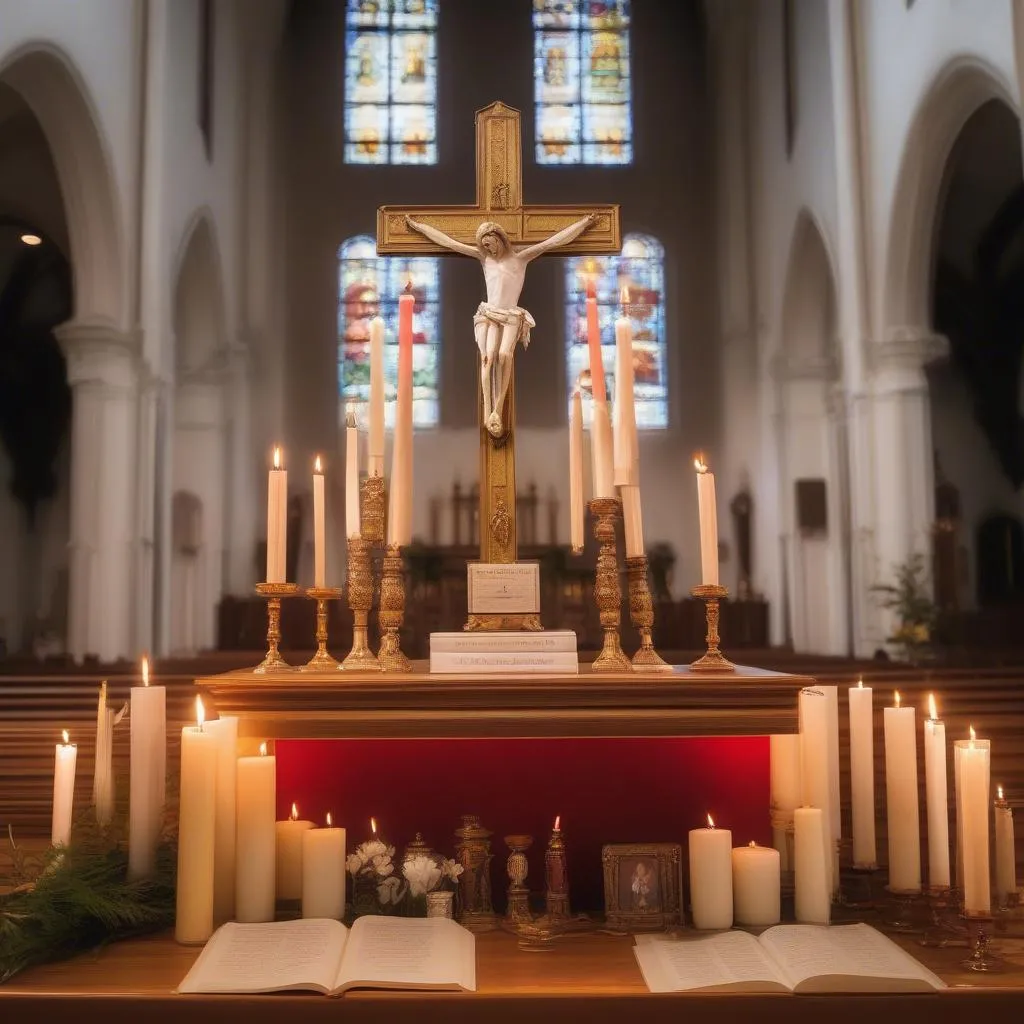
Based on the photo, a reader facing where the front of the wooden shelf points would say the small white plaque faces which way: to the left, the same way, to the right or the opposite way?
the same way

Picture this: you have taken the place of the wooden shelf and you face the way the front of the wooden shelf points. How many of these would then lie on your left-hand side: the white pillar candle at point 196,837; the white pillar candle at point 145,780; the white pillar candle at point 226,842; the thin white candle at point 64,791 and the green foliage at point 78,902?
0

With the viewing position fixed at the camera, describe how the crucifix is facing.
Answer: facing the viewer

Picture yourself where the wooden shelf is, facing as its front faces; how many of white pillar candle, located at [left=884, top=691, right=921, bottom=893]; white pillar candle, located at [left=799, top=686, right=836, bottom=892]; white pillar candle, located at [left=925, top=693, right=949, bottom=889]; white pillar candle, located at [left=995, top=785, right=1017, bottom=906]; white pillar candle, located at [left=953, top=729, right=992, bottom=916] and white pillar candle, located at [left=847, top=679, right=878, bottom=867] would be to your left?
6

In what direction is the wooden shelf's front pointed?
toward the camera

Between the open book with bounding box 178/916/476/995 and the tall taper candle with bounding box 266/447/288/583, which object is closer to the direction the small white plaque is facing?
the open book

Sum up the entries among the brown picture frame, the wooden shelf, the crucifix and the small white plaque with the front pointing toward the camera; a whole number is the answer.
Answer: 4

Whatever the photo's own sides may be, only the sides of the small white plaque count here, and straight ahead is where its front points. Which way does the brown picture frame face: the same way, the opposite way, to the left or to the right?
the same way

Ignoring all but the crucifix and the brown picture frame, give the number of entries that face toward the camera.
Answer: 2

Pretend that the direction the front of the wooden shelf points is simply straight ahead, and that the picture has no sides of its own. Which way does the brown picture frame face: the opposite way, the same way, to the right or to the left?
the same way

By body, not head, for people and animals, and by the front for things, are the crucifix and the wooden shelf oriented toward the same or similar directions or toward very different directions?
same or similar directions

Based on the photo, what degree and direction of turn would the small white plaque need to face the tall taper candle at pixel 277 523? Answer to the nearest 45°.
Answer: approximately 90° to its right

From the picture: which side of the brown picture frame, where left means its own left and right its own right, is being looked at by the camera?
front

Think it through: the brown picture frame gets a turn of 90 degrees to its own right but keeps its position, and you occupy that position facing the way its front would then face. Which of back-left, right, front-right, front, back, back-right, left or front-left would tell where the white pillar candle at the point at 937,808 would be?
back

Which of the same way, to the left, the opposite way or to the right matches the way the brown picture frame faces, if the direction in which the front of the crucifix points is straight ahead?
the same way
